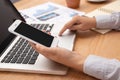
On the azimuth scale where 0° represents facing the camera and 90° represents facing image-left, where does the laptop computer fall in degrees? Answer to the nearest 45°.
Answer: approximately 270°
